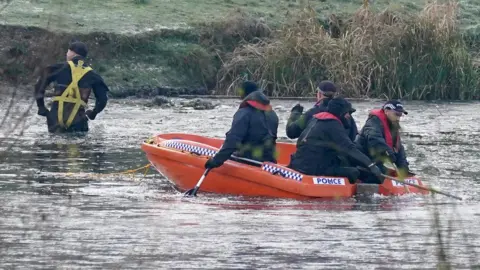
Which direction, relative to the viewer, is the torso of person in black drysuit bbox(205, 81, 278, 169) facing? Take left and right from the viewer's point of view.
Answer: facing away from the viewer and to the left of the viewer

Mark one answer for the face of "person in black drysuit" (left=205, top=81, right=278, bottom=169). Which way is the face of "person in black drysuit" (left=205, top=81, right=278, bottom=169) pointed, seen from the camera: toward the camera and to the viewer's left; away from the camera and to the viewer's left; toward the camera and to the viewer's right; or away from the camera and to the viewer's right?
away from the camera and to the viewer's left

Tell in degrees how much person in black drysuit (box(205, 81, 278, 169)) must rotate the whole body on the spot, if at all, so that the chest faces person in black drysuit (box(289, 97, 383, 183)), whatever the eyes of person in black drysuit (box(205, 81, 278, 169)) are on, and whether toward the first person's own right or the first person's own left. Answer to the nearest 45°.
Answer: approximately 135° to the first person's own right

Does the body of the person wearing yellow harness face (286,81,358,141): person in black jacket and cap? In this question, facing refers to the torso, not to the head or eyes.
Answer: no

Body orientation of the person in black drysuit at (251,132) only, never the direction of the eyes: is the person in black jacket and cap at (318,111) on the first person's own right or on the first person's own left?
on the first person's own right

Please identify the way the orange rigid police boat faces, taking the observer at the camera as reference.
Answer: facing to the left of the viewer

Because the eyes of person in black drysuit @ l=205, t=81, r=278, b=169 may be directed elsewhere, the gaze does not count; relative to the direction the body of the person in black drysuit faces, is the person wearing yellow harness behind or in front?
in front

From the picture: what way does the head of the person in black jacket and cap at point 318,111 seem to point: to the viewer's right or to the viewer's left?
to the viewer's left

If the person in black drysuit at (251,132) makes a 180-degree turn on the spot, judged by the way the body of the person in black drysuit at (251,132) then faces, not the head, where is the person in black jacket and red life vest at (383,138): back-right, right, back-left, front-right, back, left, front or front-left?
front-left
